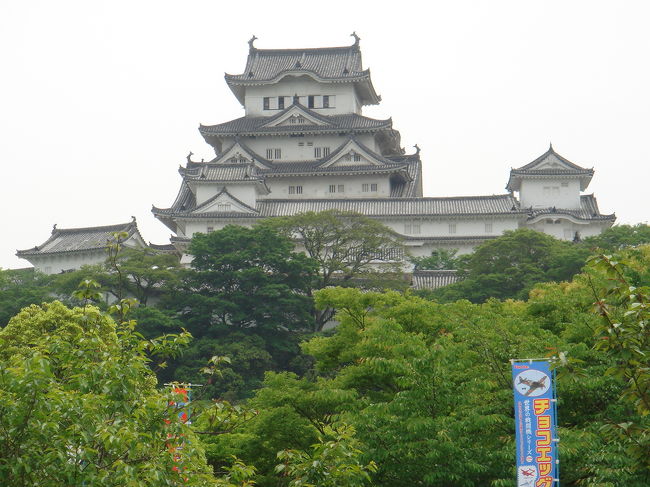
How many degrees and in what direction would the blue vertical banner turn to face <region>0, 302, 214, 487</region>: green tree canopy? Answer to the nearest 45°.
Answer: approximately 45° to its right

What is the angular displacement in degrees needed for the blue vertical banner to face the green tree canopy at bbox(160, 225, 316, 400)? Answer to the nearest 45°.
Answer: approximately 135° to its right

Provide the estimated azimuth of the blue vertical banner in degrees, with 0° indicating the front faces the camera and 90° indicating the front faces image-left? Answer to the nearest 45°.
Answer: approximately 0°
